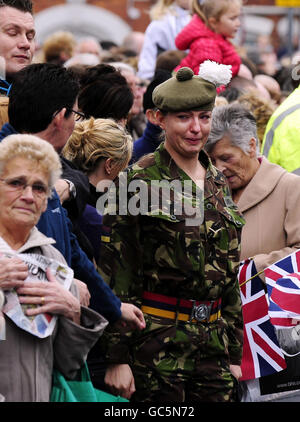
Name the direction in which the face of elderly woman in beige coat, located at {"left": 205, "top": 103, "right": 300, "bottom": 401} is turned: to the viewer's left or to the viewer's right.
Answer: to the viewer's left

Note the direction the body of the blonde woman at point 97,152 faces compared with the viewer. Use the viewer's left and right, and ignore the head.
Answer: facing away from the viewer and to the right of the viewer

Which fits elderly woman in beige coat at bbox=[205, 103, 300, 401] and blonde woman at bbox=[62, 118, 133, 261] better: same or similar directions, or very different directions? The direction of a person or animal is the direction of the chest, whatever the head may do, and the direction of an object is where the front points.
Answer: very different directions

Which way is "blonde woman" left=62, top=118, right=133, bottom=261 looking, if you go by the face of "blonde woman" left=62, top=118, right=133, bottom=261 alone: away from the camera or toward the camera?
away from the camera

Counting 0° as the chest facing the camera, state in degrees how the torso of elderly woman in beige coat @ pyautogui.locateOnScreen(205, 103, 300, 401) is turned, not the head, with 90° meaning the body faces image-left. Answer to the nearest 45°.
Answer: approximately 45°

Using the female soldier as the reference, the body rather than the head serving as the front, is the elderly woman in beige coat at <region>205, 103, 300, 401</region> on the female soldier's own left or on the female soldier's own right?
on the female soldier's own left

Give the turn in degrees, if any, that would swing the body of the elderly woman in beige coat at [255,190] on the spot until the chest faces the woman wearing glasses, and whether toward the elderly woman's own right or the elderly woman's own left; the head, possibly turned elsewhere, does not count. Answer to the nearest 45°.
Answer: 0° — they already face them

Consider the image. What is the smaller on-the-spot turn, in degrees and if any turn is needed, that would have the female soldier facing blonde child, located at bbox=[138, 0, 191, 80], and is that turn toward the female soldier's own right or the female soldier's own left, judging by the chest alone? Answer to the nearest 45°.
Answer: approximately 135° to the female soldier's own left
